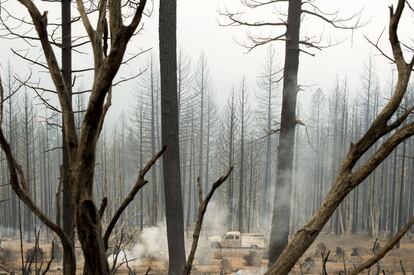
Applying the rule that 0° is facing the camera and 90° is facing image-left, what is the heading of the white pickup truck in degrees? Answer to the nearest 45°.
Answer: approximately 90°
